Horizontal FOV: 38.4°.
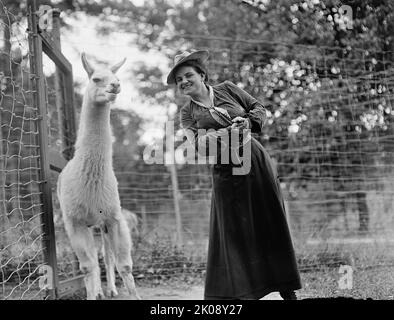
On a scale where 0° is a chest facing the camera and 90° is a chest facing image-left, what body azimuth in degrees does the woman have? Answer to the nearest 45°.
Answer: approximately 45°

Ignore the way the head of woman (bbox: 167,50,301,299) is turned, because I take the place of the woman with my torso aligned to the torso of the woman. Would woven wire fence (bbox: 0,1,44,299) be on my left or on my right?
on my right
